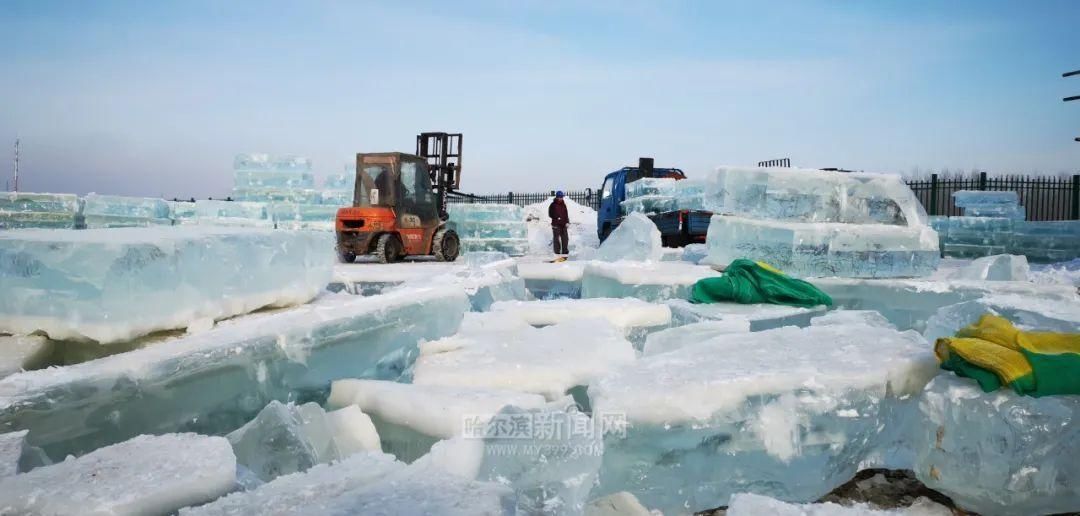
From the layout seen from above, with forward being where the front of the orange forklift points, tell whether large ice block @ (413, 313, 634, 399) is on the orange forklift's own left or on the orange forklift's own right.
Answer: on the orange forklift's own right

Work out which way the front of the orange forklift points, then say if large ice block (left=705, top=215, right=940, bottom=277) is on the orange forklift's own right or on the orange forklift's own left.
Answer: on the orange forklift's own right

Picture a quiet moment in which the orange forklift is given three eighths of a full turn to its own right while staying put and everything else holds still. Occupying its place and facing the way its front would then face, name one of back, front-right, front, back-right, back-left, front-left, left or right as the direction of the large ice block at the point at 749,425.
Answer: front

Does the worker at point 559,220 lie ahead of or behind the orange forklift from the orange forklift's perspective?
ahead

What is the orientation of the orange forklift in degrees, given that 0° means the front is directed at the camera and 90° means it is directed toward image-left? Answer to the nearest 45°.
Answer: approximately 225°

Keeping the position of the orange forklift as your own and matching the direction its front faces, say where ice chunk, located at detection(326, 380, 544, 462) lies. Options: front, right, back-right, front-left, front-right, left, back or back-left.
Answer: back-right

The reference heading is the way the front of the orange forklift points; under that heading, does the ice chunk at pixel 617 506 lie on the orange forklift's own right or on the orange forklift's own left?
on the orange forklift's own right

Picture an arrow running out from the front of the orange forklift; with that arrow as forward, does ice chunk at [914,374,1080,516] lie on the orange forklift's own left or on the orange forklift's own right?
on the orange forklift's own right
